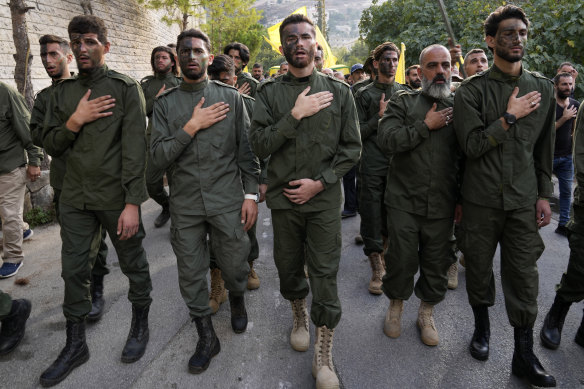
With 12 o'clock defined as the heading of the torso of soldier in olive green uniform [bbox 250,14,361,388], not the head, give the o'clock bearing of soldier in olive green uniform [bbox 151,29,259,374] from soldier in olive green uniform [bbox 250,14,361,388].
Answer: soldier in olive green uniform [bbox 151,29,259,374] is roughly at 3 o'clock from soldier in olive green uniform [bbox 250,14,361,388].

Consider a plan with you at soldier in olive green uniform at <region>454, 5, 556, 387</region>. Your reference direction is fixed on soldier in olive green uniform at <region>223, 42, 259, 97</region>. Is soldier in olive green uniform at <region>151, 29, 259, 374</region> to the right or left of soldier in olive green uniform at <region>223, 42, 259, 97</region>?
left

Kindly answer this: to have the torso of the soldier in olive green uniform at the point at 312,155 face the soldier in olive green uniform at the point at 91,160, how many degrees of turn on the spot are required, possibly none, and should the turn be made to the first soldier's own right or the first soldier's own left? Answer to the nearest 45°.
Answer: approximately 90° to the first soldier's own right

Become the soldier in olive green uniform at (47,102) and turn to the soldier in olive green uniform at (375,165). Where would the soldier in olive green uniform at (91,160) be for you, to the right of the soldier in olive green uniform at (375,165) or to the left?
right

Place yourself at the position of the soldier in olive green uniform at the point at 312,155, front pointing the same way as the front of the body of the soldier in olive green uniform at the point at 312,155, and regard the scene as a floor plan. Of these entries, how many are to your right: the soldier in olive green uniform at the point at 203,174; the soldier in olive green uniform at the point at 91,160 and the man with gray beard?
2

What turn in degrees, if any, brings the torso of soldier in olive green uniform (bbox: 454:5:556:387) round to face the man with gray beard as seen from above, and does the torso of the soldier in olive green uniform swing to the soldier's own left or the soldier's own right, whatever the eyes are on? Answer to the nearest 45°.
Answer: approximately 90° to the soldier's own right

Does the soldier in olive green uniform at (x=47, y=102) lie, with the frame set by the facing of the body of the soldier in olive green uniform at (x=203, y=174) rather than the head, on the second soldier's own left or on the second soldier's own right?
on the second soldier's own right

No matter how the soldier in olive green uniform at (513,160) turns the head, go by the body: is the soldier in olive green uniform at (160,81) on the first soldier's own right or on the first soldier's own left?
on the first soldier's own right

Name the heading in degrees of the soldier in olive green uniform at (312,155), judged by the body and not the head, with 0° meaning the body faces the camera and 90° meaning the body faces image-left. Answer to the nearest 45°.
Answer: approximately 0°

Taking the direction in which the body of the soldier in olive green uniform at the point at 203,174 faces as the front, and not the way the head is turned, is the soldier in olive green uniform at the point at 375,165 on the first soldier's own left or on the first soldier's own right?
on the first soldier's own left

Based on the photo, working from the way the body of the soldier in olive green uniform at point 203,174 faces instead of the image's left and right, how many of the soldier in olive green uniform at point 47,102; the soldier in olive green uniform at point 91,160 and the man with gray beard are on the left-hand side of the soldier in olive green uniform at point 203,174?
1
